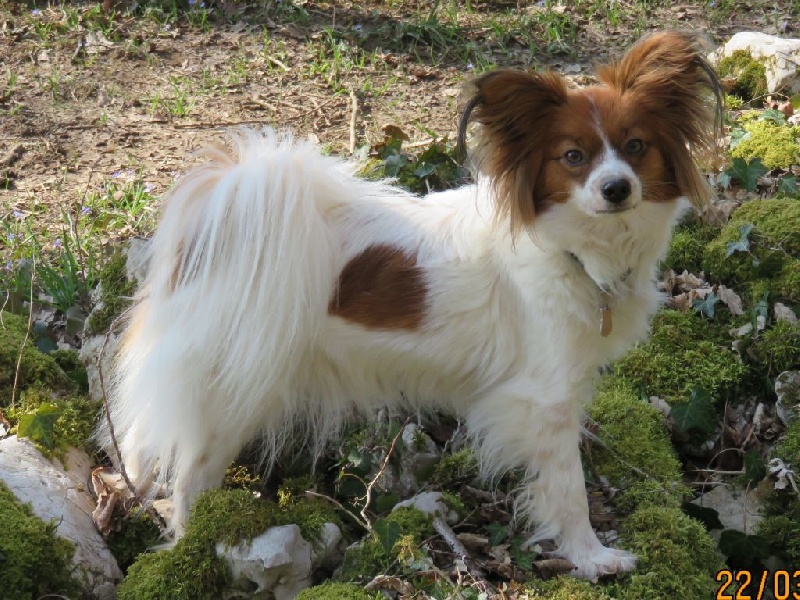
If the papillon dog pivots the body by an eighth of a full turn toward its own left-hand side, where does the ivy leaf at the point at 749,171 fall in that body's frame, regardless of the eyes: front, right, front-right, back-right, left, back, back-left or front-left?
front

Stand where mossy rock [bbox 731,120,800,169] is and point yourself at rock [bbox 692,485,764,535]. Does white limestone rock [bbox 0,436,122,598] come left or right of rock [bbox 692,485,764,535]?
right

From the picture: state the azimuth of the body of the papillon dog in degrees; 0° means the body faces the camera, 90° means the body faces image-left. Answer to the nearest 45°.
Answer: approximately 270°

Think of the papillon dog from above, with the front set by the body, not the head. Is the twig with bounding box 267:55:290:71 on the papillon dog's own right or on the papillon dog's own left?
on the papillon dog's own left

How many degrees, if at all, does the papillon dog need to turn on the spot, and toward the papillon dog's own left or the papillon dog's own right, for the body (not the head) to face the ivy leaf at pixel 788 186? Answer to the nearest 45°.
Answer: approximately 45° to the papillon dog's own left

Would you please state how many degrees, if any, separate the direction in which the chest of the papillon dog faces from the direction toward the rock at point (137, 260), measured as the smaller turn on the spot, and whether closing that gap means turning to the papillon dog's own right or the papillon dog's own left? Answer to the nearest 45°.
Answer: approximately 135° to the papillon dog's own left

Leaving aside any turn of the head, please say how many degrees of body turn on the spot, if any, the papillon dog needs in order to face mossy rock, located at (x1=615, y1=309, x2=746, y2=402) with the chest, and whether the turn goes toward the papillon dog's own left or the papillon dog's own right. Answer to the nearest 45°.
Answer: approximately 45° to the papillon dog's own left

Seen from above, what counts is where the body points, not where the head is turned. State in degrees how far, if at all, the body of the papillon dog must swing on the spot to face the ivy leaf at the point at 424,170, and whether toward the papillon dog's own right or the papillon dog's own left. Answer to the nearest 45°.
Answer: approximately 90° to the papillon dog's own left

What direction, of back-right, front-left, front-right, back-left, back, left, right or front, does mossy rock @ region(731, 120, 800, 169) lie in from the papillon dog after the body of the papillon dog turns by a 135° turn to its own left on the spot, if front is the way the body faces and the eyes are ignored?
right

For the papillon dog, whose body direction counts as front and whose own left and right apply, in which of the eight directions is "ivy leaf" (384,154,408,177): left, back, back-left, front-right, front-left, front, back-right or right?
left

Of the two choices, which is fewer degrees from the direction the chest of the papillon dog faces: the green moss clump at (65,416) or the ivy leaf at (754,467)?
the ivy leaf

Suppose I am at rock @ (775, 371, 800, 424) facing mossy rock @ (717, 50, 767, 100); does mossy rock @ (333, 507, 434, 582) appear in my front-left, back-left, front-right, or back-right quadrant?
back-left

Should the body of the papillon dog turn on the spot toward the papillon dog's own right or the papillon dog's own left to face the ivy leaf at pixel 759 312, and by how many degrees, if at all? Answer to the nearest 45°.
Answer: approximately 45° to the papillon dog's own left
